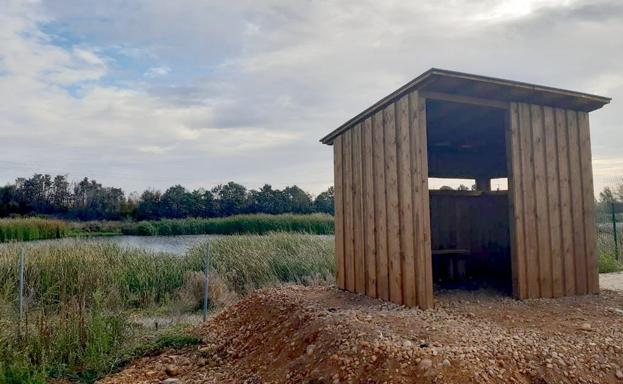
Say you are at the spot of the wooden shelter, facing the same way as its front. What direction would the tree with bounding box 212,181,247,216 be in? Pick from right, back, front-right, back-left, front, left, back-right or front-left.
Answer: back

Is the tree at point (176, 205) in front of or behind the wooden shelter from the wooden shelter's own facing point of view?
behind

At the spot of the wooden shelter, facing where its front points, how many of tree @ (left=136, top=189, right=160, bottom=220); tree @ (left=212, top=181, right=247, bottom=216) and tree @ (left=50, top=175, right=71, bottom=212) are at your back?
3

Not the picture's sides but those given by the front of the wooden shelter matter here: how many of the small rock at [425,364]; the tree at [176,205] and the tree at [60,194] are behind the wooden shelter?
2

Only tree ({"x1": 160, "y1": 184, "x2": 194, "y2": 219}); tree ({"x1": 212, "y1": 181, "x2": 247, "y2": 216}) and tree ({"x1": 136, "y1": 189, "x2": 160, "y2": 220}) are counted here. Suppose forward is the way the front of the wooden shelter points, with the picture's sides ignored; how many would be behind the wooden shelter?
3

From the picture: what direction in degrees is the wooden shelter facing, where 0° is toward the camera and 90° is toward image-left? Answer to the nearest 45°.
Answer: approximately 315°

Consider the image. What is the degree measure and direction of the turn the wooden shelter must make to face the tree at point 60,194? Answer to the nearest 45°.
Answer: approximately 180°

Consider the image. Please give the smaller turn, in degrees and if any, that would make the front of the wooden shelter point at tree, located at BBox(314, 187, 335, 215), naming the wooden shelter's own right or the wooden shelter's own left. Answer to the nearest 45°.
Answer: approximately 135° to the wooden shelter's own left

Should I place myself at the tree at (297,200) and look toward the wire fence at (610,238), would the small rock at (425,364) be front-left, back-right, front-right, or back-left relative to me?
front-right

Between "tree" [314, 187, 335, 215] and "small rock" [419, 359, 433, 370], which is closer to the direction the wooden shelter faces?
the small rock

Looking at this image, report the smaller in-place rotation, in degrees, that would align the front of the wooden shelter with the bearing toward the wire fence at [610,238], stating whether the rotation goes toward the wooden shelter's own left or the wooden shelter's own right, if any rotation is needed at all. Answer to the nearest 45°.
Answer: approximately 90° to the wooden shelter's own left

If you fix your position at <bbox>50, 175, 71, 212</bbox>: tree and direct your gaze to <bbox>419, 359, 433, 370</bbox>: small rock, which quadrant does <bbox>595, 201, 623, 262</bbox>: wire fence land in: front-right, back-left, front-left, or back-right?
front-left

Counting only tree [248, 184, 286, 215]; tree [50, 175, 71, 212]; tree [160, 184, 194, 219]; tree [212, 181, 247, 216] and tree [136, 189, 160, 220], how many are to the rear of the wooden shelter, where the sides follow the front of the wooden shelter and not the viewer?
5

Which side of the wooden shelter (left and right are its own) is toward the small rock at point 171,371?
right

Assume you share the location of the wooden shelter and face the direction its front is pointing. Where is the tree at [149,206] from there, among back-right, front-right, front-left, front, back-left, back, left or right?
back

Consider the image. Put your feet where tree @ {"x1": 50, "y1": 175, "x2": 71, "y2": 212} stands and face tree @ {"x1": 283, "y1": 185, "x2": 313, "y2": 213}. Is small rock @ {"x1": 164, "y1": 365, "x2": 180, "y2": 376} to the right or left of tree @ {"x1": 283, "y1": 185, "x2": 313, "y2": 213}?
right

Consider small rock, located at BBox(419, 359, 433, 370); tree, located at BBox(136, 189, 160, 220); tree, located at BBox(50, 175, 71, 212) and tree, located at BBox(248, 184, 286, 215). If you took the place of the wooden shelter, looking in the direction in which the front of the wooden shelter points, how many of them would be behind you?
3

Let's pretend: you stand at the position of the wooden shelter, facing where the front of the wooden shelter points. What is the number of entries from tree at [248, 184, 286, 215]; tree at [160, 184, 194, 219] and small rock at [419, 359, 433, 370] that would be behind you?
2

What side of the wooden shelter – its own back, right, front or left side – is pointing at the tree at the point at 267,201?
back

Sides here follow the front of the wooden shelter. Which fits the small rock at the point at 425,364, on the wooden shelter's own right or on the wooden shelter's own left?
on the wooden shelter's own right
